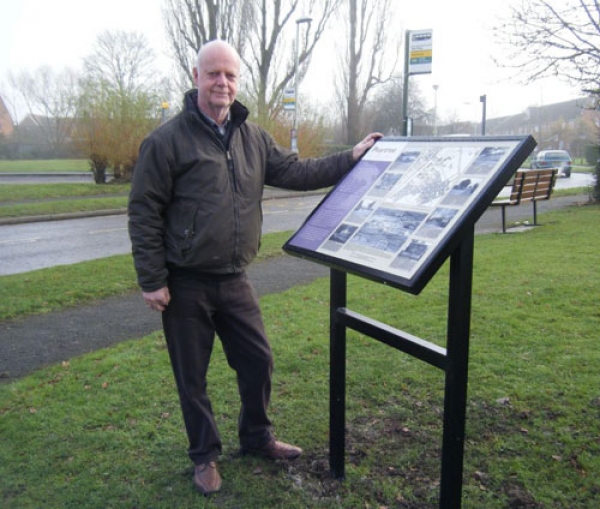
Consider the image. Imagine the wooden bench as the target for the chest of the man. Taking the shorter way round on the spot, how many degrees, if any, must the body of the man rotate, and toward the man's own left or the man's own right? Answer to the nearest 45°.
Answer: approximately 90° to the man's own left

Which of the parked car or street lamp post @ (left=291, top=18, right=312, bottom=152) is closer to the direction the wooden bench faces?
the street lamp post

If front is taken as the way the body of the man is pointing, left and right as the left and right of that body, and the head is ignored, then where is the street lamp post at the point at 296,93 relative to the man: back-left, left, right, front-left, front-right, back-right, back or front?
back-left

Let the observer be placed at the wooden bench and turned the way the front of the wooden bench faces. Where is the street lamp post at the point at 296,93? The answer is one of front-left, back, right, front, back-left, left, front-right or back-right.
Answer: front

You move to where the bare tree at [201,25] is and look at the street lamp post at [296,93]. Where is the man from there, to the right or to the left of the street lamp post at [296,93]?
right

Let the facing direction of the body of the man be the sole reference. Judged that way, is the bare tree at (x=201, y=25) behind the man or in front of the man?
behind

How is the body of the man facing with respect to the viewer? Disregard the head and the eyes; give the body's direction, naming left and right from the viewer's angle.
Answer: facing the viewer and to the right of the viewer
